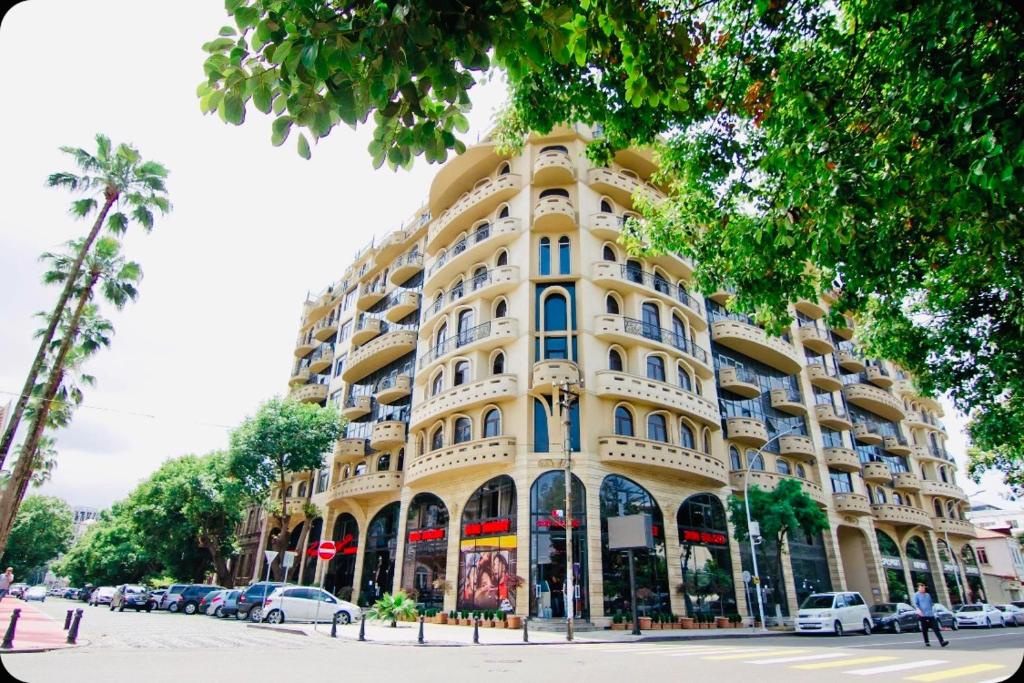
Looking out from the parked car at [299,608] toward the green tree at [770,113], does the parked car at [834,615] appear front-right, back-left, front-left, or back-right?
front-left

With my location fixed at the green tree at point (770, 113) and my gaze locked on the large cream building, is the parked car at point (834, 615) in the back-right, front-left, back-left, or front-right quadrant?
front-right

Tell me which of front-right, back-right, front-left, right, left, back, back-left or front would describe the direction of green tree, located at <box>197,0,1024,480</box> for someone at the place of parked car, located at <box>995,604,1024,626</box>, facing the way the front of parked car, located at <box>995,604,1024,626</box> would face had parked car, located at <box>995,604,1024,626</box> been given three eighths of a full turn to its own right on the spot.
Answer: back

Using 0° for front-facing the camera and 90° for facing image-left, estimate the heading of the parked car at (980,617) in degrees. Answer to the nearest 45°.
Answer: approximately 45°

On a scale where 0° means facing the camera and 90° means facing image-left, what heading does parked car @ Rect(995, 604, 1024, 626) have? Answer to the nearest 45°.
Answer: approximately 45°

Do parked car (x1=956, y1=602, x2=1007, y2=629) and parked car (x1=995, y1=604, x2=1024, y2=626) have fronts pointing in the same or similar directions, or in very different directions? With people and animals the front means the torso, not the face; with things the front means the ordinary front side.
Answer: same or similar directions

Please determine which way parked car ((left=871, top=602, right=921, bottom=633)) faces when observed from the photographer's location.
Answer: facing the viewer and to the left of the viewer

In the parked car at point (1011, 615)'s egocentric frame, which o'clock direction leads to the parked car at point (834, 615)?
the parked car at point (834, 615) is roughly at 11 o'clock from the parked car at point (1011, 615).

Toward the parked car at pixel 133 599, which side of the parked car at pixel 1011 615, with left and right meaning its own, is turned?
front

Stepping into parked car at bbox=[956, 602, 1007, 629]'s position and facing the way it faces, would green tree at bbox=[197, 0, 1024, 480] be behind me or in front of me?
in front
